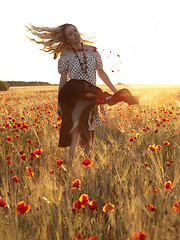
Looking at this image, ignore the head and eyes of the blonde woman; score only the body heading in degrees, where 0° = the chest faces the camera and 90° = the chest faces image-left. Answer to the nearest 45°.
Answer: approximately 0°

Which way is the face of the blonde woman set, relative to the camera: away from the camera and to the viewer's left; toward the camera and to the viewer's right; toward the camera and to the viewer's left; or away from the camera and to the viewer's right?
toward the camera and to the viewer's right
